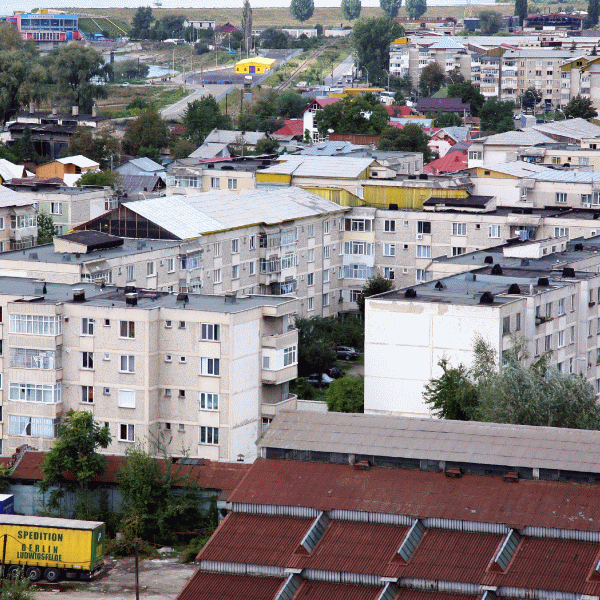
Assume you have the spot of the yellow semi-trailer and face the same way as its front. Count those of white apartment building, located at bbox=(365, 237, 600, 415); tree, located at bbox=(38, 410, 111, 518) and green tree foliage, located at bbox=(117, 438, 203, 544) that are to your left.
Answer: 0

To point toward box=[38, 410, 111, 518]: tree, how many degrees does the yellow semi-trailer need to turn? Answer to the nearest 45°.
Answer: approximately 90° to its right

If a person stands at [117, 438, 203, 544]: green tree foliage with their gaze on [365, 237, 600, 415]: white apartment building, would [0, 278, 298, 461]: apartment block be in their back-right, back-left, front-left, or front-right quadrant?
front-left

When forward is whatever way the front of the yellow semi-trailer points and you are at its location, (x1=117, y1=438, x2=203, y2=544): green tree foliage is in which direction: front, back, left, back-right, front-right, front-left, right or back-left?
back-right

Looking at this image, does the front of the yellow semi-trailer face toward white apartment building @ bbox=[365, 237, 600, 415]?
no

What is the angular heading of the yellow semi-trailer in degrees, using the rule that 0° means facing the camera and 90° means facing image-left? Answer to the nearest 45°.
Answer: approximately 90°

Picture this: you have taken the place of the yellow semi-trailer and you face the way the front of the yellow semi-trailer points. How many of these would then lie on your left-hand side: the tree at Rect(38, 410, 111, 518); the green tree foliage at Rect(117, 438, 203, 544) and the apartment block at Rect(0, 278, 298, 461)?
0

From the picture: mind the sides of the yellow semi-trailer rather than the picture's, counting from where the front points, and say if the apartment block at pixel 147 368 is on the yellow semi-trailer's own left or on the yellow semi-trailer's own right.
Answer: on the yellow semi-trailer's own right

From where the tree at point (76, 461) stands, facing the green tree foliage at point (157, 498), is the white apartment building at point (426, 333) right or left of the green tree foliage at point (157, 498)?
left
